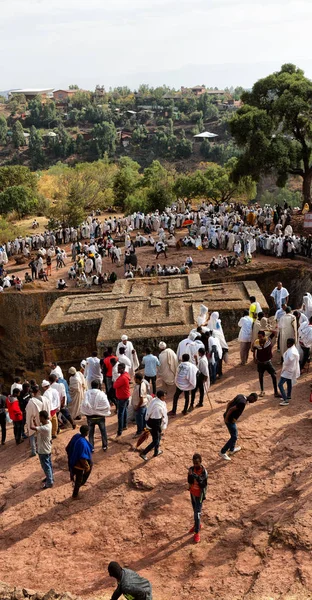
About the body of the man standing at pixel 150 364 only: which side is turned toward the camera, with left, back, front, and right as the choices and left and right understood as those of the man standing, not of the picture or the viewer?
back

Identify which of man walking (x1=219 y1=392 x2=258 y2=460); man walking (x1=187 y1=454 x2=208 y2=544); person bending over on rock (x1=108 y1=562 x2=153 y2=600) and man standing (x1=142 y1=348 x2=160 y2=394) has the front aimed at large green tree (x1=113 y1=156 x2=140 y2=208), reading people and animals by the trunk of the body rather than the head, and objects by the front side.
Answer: man standing (x1=142 y1=348 x2=160 y2=394)

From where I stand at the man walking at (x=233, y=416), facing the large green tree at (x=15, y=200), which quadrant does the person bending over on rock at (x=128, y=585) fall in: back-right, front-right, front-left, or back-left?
back-left

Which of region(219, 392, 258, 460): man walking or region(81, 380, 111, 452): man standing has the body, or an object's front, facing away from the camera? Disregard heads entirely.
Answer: region(81, 380, 111, 452): man standing

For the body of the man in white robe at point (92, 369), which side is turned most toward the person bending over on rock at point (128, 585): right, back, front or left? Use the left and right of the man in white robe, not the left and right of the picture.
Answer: back

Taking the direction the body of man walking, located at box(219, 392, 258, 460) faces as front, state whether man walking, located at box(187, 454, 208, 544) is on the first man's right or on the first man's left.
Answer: on the first man's right

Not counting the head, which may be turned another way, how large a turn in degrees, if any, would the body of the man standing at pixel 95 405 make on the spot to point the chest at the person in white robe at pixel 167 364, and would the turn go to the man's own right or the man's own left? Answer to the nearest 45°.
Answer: approximately 45° to the man's own right
